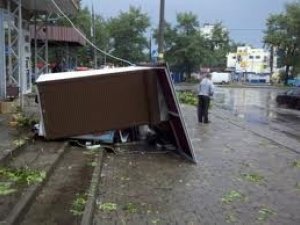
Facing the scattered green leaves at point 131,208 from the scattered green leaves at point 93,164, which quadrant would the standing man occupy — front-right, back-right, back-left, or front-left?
back-left
